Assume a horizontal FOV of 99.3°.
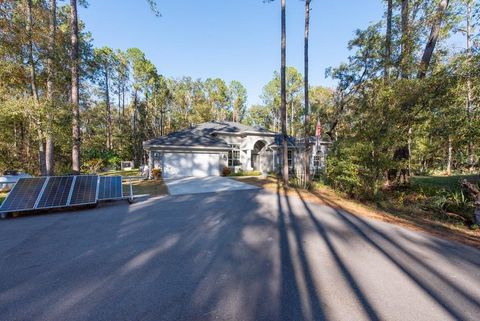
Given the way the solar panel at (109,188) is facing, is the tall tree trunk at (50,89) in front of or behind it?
behind

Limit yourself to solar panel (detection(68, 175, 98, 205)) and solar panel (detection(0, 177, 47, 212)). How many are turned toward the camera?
2

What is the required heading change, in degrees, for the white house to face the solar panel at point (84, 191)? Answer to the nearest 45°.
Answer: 0° — it already faces it

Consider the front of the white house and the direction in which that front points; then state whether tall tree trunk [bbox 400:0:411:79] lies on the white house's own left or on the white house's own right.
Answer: on the white house's own left

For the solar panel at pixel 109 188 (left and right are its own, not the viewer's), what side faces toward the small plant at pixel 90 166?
back

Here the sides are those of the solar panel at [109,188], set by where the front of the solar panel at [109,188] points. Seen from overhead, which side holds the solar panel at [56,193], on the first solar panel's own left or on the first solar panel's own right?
on the first solar panel's own right

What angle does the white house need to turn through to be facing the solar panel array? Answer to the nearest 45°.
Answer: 0° — it already faces it

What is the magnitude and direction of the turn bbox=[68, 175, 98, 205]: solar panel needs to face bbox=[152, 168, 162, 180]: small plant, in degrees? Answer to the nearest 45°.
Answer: approximately 135° to its left

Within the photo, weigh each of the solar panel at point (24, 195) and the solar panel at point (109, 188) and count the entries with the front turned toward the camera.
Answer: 2
